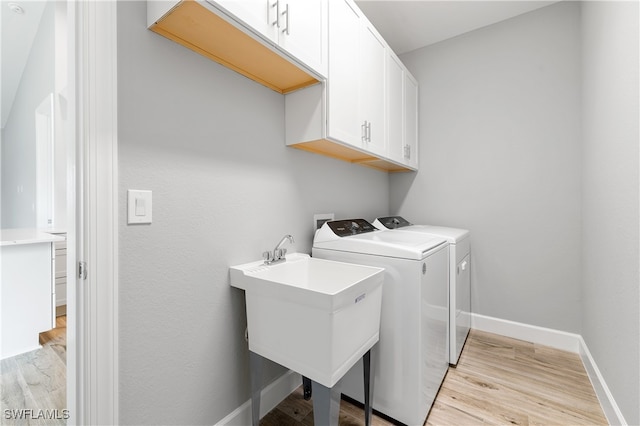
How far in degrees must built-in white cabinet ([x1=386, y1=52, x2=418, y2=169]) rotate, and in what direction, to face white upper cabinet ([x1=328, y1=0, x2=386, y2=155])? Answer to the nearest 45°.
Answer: approximately 45° to its right

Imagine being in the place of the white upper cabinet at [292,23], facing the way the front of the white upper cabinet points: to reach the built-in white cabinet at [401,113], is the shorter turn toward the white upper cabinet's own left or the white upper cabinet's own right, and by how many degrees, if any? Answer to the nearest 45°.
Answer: approximately 90° to the white upper cabinet's own left

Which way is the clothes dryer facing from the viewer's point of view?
to the viewer's right

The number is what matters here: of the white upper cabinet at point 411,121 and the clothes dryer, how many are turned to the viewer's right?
2

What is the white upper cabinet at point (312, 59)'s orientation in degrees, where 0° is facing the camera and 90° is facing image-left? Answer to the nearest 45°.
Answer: approximately 315°

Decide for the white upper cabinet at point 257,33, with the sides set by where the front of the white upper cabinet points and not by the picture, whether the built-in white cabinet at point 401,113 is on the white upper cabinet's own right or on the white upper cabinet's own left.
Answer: on the white upper cabinet's own left

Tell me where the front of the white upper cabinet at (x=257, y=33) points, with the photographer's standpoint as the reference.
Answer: facing the viewer and to the right of the viewer

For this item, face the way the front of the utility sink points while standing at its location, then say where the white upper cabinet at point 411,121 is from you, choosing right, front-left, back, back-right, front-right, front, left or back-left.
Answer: left

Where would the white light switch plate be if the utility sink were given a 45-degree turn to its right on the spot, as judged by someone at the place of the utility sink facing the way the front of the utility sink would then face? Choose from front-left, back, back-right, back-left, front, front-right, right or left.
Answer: right

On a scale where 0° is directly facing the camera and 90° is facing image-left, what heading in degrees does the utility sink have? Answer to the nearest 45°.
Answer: approximately 315°

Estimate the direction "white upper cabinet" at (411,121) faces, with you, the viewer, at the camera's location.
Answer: facing to the right of the viewer

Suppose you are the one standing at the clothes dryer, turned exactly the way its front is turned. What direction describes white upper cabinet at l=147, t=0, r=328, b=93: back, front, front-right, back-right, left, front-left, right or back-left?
back-right
